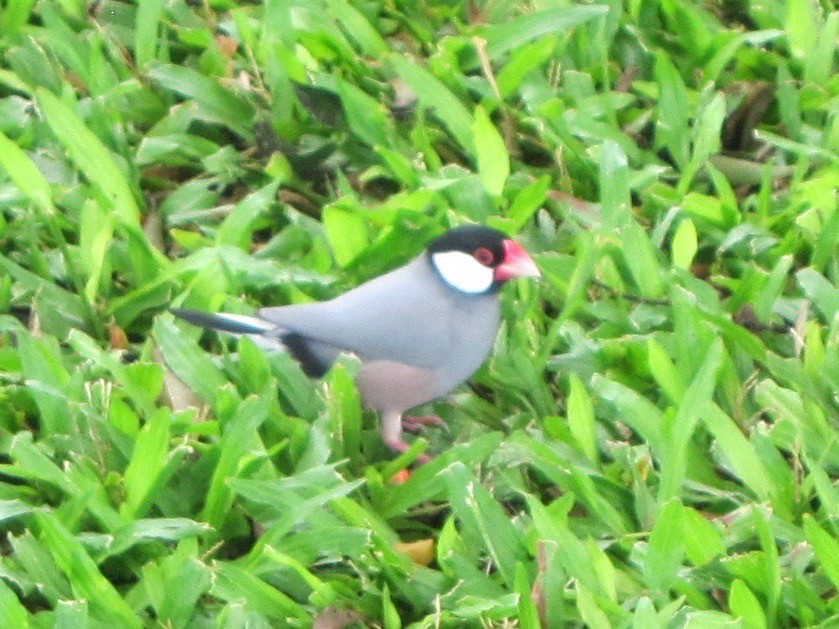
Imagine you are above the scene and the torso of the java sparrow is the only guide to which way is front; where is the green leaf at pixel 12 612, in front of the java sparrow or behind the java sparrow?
behind

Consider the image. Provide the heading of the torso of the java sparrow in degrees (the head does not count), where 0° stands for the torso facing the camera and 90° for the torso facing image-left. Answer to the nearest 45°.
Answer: approximately 270°
